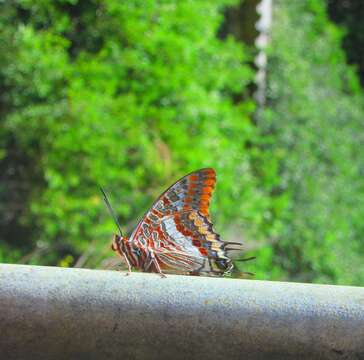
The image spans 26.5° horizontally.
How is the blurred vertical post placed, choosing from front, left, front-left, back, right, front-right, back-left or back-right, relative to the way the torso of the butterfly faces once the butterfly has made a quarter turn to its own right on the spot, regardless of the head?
front

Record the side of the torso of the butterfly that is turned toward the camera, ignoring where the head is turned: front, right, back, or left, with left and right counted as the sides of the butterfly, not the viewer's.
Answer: left
